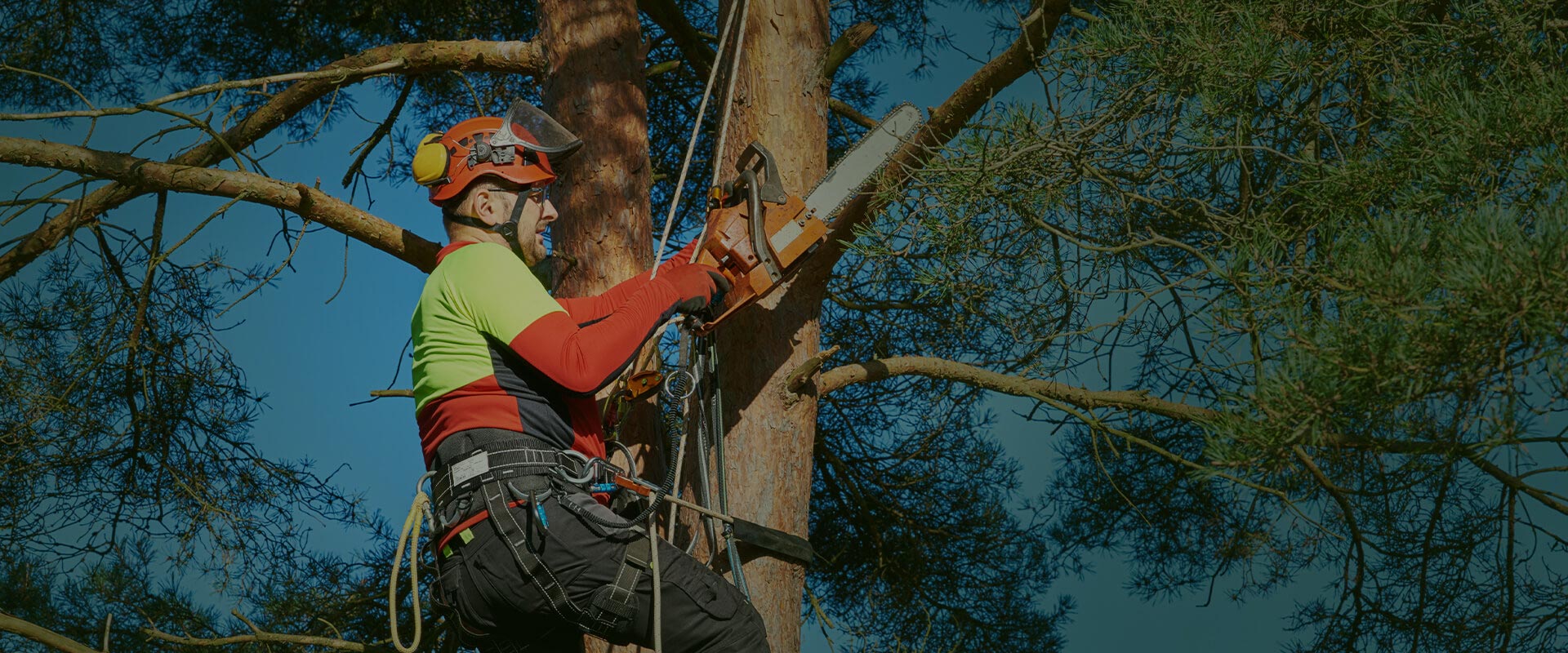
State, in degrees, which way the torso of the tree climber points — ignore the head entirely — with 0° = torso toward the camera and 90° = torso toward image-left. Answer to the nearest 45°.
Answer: approximately 270°
